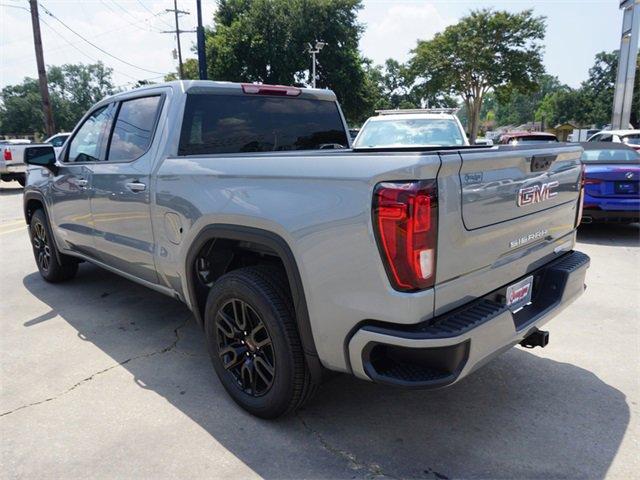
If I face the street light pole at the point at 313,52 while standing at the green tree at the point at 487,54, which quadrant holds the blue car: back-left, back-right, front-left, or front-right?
front-left

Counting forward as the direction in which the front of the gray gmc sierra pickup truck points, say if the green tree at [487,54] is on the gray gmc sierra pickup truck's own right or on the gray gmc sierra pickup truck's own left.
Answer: on the gray gmc sierra pickup truck's own right

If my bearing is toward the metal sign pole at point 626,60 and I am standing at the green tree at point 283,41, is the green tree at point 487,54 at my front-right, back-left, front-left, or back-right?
front-left

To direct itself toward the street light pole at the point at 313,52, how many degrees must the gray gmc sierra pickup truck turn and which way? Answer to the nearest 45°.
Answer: approximately 45° to its right

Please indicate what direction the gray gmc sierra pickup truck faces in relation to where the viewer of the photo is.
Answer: facing away from the viewer and to the left of the viewer

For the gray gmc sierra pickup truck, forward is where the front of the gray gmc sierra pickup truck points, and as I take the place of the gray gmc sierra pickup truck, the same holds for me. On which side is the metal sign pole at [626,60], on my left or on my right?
on my right

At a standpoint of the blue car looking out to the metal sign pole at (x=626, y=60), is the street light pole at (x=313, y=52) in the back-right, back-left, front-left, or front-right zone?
front-left

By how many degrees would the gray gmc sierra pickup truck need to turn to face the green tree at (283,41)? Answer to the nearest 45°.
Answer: approximately 45° to its right

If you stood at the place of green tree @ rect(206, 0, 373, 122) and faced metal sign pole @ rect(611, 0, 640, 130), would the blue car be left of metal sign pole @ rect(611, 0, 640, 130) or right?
right

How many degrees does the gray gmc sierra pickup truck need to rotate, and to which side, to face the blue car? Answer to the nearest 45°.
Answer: approximately 90° to its right
